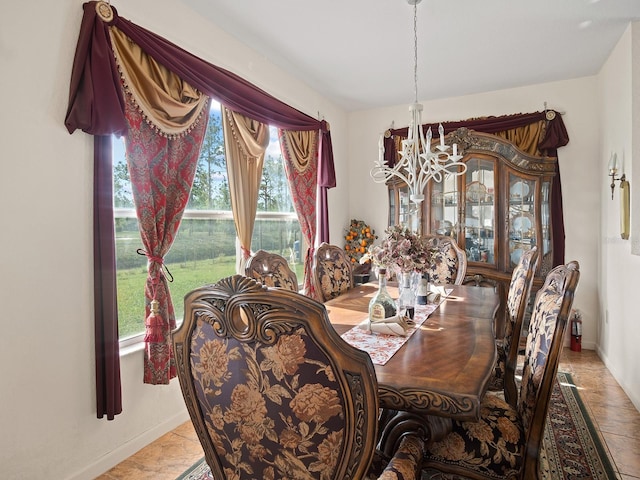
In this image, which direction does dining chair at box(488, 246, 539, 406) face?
to the viewer's left

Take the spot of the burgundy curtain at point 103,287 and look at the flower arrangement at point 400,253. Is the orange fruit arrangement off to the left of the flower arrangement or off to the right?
left

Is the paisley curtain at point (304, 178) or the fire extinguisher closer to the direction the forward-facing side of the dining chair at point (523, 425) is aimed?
the paisley curtain

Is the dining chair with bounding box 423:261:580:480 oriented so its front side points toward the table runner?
yes

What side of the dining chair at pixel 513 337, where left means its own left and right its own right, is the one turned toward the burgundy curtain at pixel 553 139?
right

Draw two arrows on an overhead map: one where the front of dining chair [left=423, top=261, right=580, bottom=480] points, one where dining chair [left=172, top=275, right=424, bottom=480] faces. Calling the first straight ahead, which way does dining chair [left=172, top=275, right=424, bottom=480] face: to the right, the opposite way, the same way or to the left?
to the right

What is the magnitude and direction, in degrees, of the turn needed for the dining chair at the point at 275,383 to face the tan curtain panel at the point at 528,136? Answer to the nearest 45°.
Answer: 0° — it already faces it

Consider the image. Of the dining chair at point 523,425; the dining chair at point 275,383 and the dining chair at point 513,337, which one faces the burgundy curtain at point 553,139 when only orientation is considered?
the dining chair at point 275,383

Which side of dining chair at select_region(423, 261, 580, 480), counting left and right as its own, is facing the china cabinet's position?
right

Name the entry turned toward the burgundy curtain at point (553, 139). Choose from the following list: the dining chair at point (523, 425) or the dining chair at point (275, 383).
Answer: the dining chair at point (275, 383)

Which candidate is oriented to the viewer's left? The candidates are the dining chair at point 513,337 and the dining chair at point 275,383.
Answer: the dining chair at point 513,337

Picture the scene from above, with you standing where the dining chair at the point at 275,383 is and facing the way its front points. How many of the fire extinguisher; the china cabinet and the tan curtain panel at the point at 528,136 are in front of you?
3

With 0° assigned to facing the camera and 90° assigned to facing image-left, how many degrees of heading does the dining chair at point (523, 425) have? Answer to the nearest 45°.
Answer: approximately 90°
